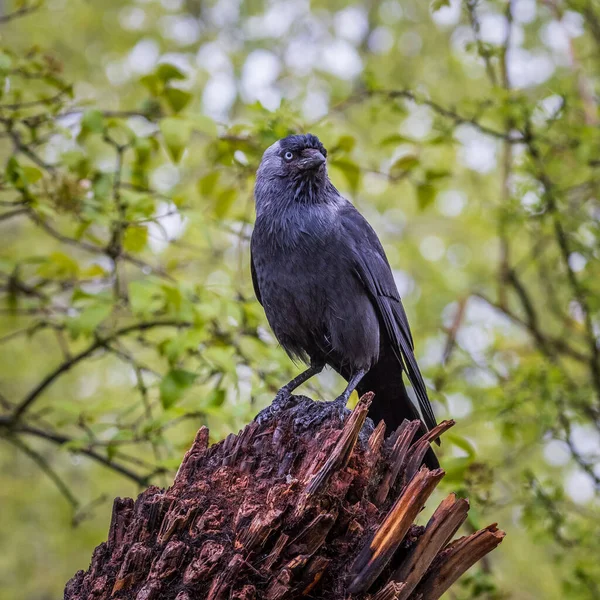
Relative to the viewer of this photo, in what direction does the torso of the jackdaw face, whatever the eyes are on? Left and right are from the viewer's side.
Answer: facing the viewer and to the left of the viewer

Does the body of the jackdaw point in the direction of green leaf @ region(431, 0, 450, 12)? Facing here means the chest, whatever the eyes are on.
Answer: no
